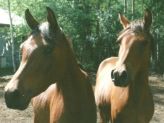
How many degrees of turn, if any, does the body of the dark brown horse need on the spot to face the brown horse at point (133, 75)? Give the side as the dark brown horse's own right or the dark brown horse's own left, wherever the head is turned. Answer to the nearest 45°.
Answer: approximately 180°

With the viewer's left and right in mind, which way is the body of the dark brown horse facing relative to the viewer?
facing the viewer and to the left of the viewer
